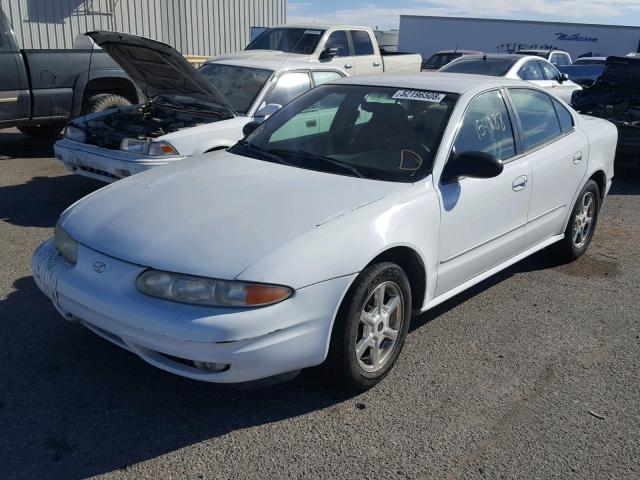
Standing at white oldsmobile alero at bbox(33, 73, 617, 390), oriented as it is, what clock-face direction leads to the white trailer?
The white trailer is roughly at 5 o'clock from the white oldsmobile alero.

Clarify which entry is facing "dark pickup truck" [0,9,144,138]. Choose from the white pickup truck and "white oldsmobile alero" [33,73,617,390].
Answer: the white pickup truck

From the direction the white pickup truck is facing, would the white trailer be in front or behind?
behind

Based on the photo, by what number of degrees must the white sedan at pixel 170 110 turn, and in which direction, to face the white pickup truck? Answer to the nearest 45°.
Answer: approximately 180°

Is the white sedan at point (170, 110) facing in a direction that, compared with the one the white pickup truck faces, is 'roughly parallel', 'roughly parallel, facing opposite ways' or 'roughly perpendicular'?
roughly parallel

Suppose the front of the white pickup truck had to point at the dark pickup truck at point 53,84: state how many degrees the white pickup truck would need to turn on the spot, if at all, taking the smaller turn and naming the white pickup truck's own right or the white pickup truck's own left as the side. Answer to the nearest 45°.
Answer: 0° — it already faces it

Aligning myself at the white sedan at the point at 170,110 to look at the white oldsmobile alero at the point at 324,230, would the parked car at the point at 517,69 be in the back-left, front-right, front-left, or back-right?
back-left

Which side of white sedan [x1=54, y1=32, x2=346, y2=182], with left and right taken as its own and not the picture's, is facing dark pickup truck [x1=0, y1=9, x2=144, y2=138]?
right

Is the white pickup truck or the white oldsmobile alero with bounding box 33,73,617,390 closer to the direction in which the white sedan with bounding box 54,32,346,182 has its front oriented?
the white oldsmobile alero

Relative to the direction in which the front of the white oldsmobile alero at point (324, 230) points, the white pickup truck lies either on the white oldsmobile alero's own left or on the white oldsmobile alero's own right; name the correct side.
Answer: on the white oldsmobile alero's own right

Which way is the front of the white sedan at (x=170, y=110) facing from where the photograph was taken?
facing the viewer and to the left of the viewer

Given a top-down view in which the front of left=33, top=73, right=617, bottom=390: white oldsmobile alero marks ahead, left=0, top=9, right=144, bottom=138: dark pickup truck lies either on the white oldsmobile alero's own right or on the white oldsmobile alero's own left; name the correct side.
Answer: on the white oldsmobile alero's own right

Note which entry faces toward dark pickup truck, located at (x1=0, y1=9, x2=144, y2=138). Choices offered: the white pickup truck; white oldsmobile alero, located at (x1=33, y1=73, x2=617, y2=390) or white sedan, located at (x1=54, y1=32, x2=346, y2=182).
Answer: the white pickup truck

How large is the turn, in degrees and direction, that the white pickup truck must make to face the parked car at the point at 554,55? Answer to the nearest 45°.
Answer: approximately 180°

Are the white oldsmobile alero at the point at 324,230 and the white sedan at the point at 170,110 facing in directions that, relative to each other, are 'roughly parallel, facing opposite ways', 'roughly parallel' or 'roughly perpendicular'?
roughly parallel

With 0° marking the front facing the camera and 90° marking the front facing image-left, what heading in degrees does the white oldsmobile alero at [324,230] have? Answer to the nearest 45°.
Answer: approximately 45°

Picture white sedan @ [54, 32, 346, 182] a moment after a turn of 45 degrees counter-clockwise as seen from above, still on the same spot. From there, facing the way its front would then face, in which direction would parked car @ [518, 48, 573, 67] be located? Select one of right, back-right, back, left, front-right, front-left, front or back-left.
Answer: back-left

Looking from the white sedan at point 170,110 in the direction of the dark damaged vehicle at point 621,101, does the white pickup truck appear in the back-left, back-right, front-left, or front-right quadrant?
front-left
